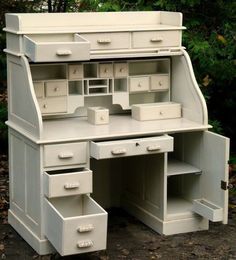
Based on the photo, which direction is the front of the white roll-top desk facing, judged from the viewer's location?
facing the viewer and to the right of the viewer
